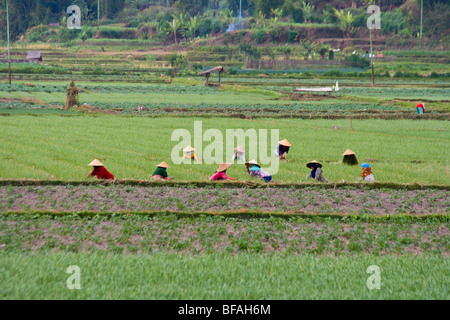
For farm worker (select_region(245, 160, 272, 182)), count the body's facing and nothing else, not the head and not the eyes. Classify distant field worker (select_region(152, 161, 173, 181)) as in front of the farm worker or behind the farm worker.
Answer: in front

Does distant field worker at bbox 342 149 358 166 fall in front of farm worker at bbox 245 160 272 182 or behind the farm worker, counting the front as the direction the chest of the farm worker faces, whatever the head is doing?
behind

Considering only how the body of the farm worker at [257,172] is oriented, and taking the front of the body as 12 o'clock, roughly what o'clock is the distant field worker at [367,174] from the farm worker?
The distant field worker is roughly at 6 o'clock from the farm worker.

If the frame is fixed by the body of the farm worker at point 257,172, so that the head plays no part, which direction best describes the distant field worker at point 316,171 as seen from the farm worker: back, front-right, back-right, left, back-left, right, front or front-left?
back

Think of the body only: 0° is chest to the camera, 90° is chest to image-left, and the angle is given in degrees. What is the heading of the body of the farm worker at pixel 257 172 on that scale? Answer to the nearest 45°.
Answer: approximately 90°
